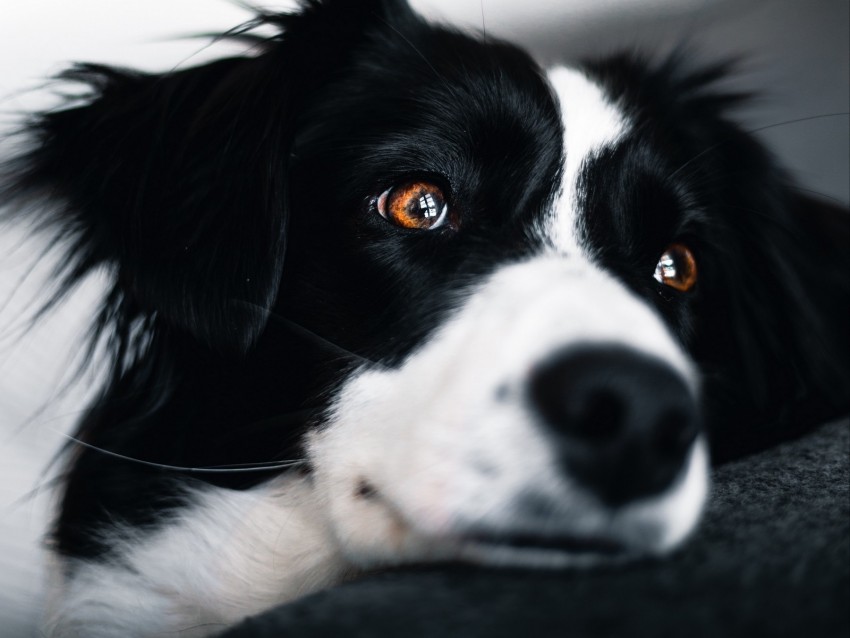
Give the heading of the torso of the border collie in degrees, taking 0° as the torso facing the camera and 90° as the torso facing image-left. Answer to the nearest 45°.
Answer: approximately 315°
